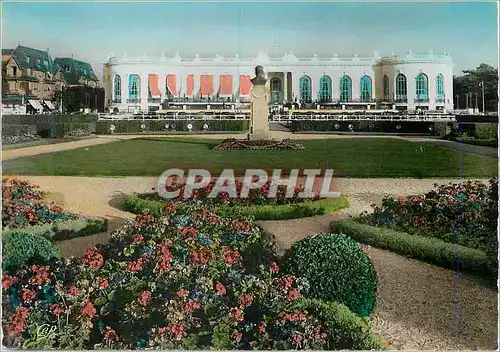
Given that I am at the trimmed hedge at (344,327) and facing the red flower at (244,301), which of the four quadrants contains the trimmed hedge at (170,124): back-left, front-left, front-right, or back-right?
front-right

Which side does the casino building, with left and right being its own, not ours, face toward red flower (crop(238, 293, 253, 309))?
front

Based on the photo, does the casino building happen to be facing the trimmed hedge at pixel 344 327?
yes

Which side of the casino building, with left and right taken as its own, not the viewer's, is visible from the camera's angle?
front

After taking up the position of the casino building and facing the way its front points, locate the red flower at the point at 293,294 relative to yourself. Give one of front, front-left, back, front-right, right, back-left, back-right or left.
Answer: front

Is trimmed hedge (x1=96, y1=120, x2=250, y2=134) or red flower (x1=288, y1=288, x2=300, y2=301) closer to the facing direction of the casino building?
the red flower
